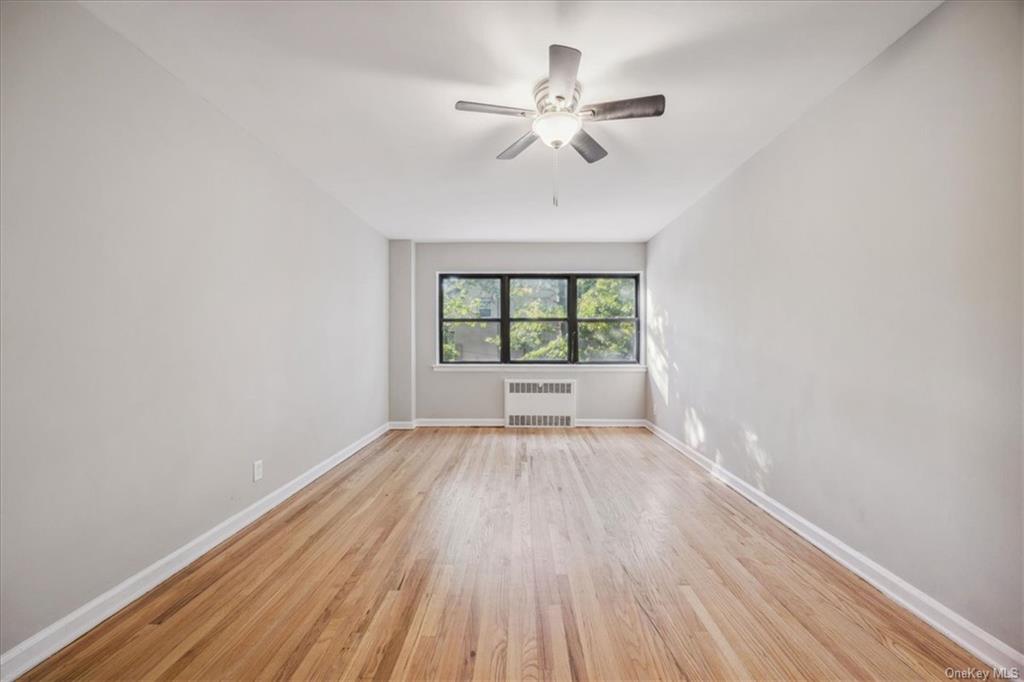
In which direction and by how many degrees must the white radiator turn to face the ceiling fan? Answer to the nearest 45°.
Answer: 0° — it already faces it

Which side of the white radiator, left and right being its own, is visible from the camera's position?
front
